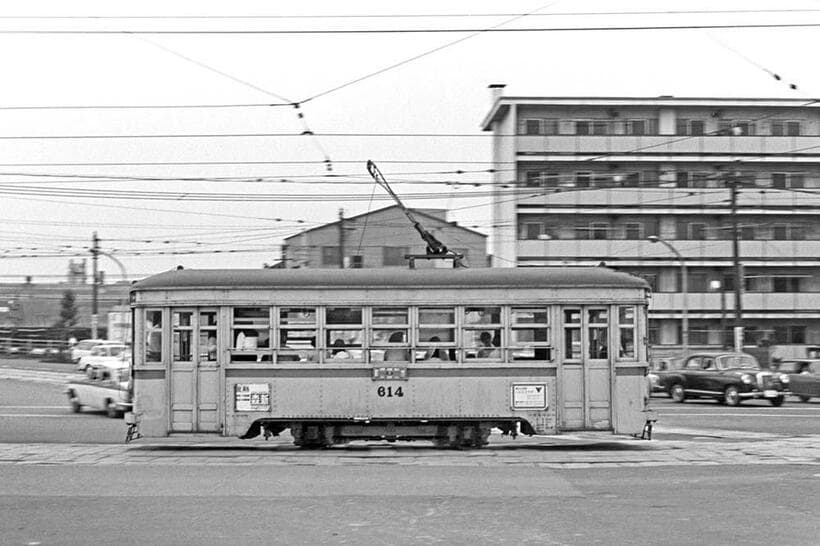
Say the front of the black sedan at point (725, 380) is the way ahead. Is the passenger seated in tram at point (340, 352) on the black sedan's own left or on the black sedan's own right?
on the black sedan's own right

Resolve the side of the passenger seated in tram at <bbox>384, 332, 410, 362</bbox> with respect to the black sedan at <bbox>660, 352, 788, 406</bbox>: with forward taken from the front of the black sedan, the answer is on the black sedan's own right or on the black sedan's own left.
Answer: on the black sedan's own right

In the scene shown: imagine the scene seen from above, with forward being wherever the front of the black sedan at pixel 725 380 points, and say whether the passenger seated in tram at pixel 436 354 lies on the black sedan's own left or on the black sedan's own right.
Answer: on the black sedan's own right

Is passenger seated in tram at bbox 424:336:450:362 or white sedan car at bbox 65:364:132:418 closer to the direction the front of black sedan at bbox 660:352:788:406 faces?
the passenger seated in tram
